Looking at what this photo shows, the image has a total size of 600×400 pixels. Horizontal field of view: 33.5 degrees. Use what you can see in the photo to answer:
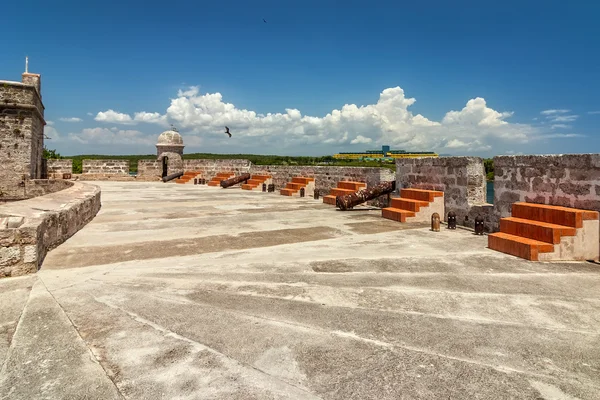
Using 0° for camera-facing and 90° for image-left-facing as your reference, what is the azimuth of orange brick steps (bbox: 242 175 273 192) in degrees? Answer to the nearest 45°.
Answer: approximately 45°

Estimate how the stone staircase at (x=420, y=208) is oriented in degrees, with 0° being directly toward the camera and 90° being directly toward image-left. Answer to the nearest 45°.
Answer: approximately 45°

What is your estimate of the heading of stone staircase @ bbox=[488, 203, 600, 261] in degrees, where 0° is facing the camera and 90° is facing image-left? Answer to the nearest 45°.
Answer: approximately 45°
